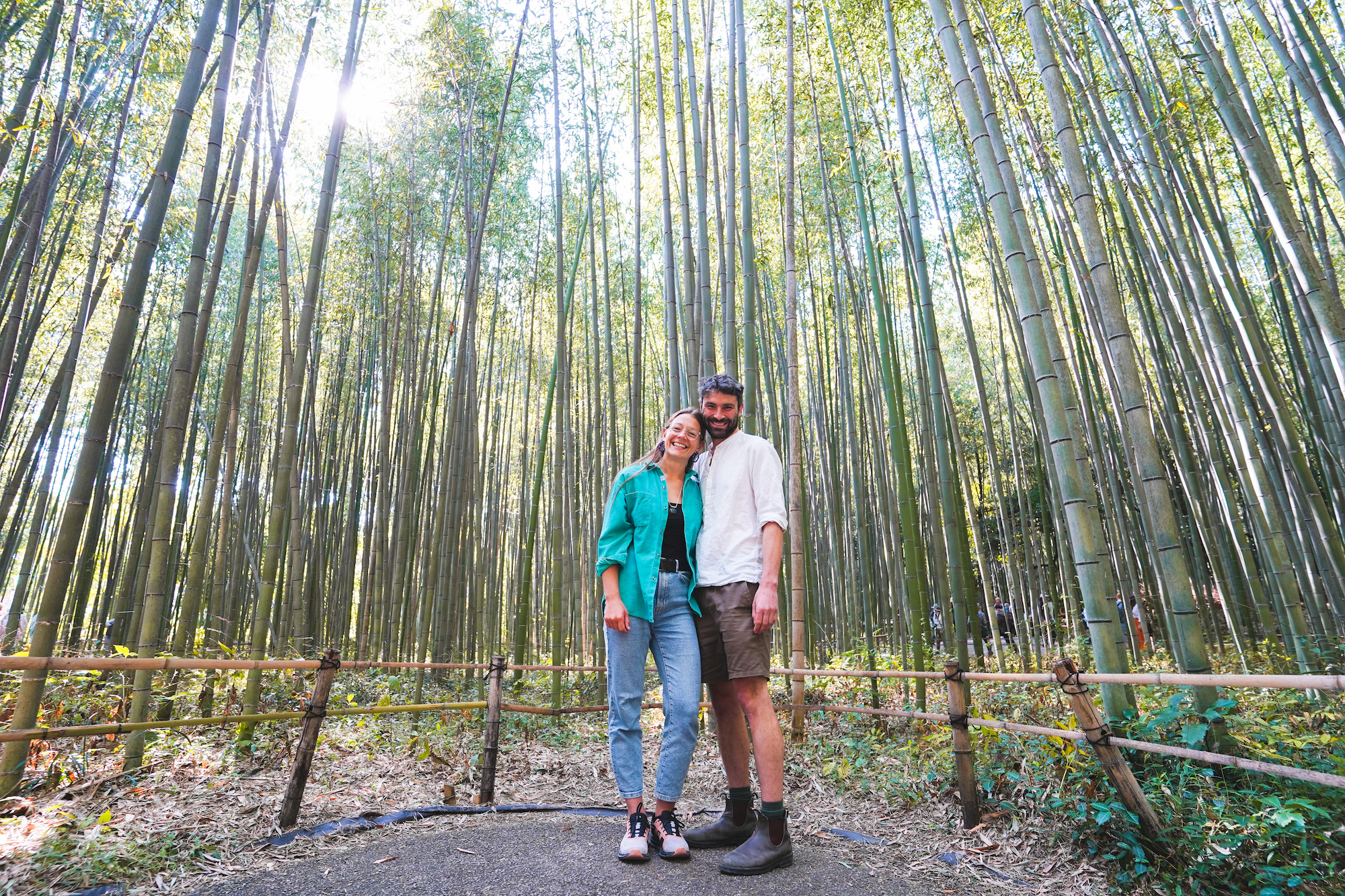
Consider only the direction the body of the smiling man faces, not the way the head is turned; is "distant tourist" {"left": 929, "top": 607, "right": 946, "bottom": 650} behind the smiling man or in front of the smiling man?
behind

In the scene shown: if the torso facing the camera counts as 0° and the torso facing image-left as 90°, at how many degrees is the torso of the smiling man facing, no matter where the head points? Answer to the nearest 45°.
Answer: approximately 45°
